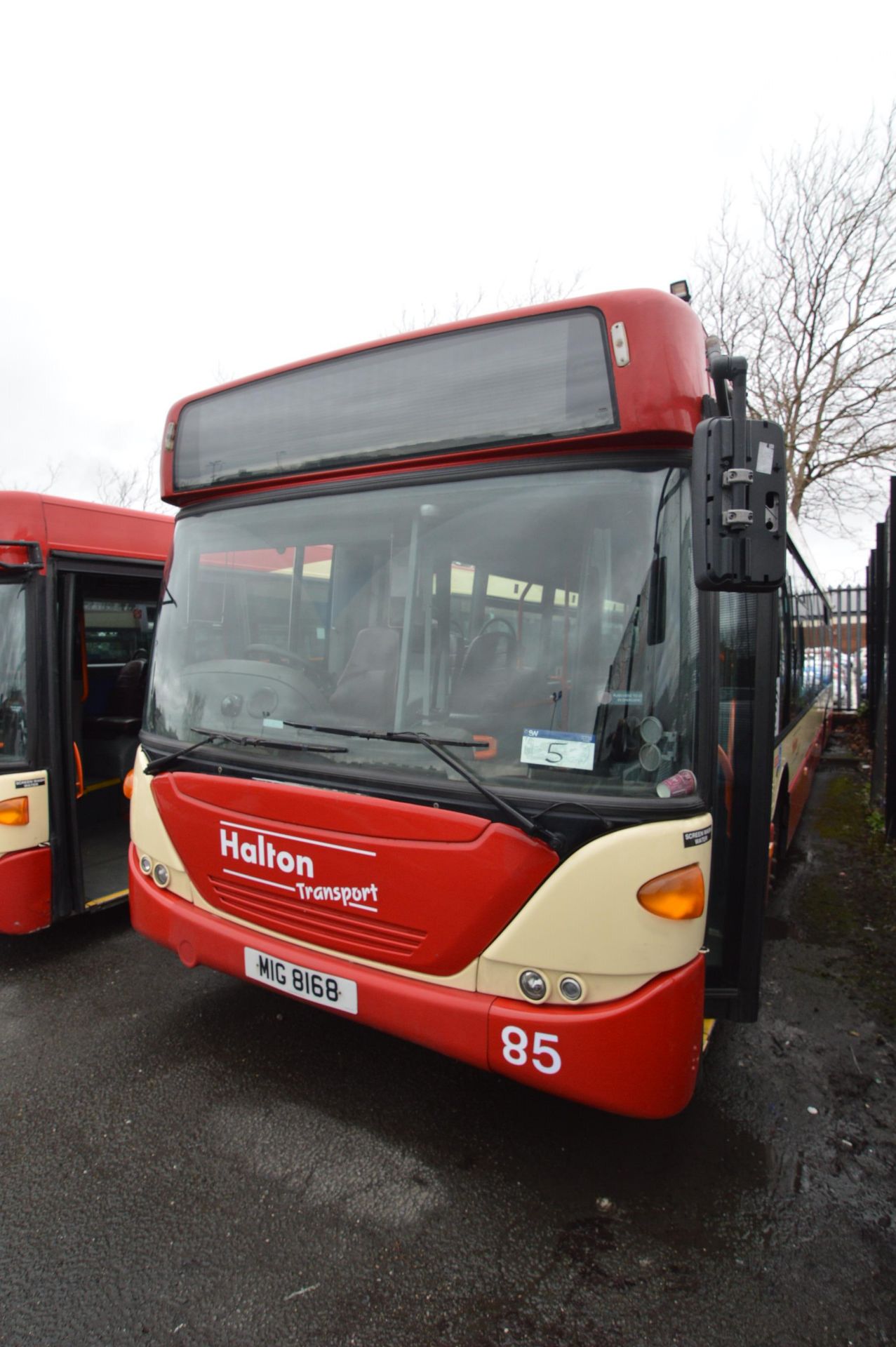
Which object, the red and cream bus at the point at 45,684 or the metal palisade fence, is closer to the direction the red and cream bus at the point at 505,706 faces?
the red and cream bus

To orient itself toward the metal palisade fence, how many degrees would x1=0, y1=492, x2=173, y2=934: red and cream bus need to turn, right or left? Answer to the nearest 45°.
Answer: approximately 135° to its left

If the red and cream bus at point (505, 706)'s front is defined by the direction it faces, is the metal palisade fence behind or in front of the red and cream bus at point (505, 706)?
behind

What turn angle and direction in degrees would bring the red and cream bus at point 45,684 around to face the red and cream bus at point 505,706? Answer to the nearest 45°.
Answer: approximately 90° to its left

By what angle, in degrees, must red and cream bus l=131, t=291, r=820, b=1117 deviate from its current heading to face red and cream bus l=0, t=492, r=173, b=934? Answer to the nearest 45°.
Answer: approximately 90° to its right

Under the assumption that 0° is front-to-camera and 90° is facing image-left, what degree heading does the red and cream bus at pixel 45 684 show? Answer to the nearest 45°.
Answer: approximately 45°

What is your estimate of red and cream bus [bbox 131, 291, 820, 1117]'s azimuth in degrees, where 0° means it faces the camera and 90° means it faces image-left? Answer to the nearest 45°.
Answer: approximately 45°
